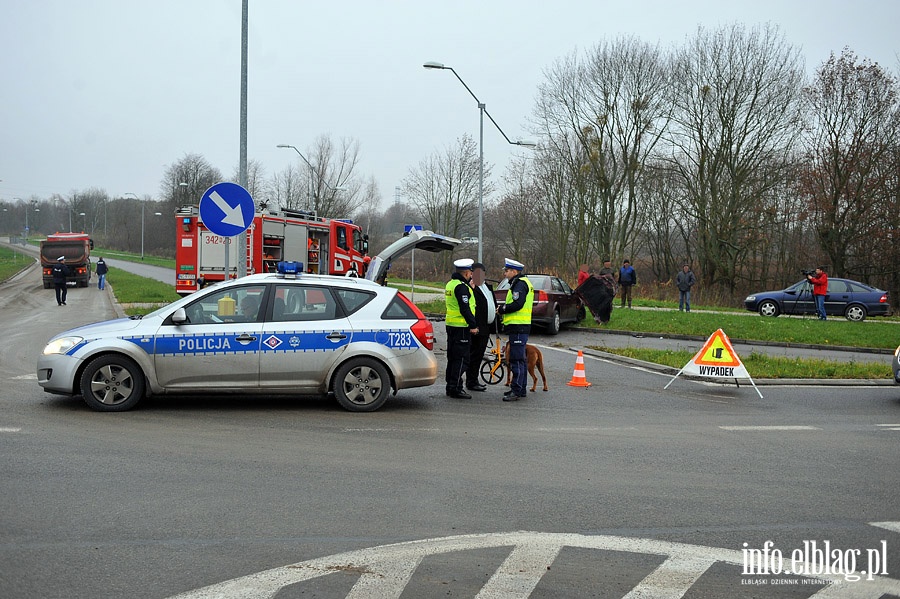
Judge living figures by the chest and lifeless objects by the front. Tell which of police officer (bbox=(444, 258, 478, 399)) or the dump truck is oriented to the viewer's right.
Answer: the police officer

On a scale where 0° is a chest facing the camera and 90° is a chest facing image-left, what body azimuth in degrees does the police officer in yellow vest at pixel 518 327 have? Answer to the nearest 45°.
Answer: approximately 90°

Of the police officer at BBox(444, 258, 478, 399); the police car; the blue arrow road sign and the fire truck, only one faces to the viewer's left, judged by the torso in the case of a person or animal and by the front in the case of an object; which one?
the police car

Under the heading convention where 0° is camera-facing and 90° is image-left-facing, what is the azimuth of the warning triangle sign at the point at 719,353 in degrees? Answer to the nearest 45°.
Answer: approximately 0°

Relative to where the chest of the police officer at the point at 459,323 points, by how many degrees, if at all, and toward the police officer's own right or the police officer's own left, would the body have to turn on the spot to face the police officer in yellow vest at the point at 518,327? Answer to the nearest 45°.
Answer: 0° — they already face them

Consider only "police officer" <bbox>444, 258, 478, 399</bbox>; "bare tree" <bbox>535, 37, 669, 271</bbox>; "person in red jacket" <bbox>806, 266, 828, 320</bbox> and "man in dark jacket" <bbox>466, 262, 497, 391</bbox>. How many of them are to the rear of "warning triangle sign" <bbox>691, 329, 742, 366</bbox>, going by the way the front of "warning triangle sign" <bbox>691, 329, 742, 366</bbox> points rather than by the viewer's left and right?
2

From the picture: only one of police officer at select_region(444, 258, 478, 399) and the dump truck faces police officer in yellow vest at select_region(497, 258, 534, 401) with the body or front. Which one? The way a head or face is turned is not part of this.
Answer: the police officer

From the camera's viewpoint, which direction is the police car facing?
to the viewer's left

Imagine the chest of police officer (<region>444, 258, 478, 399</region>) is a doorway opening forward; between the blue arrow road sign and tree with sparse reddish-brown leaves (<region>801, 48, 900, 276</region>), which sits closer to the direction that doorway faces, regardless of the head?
the tree with sparse reddish-brown leaves

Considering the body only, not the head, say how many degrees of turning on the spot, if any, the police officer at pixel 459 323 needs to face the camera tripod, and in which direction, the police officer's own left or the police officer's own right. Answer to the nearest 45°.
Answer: approximately 45° to the police officer's own left
